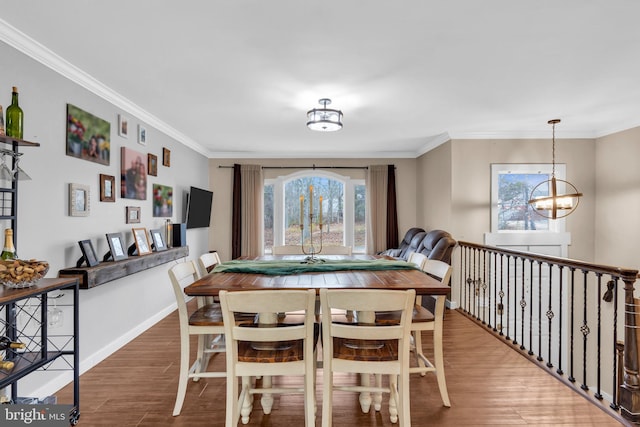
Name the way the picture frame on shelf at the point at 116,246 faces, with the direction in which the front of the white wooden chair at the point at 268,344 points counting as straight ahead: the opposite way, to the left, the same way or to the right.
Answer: to the right

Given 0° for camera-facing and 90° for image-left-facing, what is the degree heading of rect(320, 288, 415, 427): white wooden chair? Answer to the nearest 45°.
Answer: approximately 180°

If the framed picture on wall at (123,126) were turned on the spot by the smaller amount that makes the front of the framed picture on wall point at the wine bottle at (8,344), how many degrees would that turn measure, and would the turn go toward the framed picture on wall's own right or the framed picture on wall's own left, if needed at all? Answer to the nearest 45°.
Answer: approximately 45° to the framed picture on wall's own right

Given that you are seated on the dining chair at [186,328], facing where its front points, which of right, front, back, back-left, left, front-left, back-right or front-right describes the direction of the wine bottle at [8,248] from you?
back

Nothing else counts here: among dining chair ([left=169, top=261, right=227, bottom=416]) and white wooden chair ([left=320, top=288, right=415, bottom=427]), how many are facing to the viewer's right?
1

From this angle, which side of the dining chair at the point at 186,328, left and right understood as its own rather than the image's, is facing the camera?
right

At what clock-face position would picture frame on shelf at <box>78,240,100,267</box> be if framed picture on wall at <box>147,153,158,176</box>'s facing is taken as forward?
The picture frame on shelf is roughly at 2 o'clock from the framed picture on wall.

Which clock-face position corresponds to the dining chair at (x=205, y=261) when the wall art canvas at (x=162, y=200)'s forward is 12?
The dining chair is roughly at 1 o'clock from the wall art canvas.

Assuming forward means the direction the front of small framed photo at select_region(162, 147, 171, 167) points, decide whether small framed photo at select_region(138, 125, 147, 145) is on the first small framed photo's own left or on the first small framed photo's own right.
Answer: on the first small framed photo's own right
